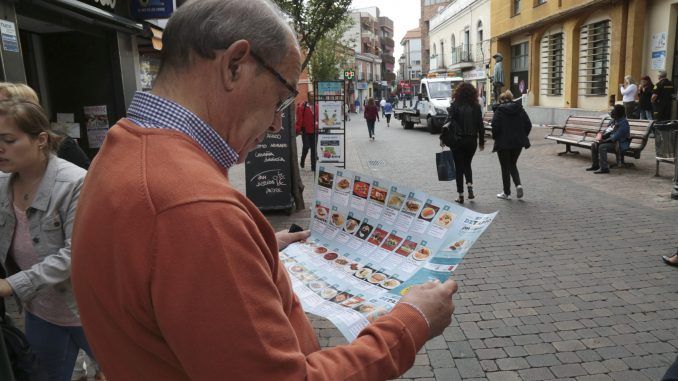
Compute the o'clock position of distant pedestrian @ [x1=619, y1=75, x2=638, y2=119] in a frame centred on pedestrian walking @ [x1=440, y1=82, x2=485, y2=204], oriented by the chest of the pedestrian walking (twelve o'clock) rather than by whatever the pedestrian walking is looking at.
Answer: The distant pedestrian is roughly at 1 o'clock from the pedestrian walking.

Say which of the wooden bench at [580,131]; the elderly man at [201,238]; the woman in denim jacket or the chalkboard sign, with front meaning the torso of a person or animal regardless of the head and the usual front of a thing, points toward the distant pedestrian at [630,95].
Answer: the elderly man

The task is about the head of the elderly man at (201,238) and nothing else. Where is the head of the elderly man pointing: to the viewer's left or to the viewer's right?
to the viewer's right

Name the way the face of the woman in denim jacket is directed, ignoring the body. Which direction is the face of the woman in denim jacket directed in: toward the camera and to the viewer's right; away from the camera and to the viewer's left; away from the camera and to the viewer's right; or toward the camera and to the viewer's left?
toward the camera and to the viewer's left

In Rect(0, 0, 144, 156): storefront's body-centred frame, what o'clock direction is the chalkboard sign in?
The chalkboard sign is roughly at 11 o'clock from the storefront.

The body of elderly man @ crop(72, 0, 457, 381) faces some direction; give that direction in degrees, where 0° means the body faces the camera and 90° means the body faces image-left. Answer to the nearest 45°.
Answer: approximately 225°

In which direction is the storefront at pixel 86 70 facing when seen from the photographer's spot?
facing the viewer and to the right of the viewer

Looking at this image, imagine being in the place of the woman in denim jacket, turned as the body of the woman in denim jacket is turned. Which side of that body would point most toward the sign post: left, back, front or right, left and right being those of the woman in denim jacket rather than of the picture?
back

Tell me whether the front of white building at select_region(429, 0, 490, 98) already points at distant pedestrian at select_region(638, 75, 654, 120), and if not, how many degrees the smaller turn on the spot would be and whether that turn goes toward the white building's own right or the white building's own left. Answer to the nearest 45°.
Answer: approximately 45° to the white building's own left

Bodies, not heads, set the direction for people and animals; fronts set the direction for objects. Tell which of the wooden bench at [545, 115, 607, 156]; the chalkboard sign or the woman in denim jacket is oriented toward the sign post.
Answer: the wooden bench

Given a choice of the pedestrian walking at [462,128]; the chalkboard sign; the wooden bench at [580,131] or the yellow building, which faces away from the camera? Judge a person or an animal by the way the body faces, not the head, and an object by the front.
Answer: the pedestrian walking

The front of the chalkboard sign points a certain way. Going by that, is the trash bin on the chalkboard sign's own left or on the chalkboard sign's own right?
on the chalkboard sign's own left

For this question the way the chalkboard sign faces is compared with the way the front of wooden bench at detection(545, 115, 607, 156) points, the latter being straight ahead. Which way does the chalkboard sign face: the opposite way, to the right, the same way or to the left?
to the left

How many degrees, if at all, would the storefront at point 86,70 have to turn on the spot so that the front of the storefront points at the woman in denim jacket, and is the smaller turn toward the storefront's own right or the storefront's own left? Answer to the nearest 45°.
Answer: approximately 45° to the storefront's own right

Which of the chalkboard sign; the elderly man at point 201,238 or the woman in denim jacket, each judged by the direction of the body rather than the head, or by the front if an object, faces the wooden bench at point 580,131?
the elderly man

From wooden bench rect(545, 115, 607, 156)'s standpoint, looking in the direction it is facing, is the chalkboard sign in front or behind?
in front

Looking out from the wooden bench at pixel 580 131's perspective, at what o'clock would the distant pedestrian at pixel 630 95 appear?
The distant pedestrian is roughly at 5 o'clock from the wooden bench.
